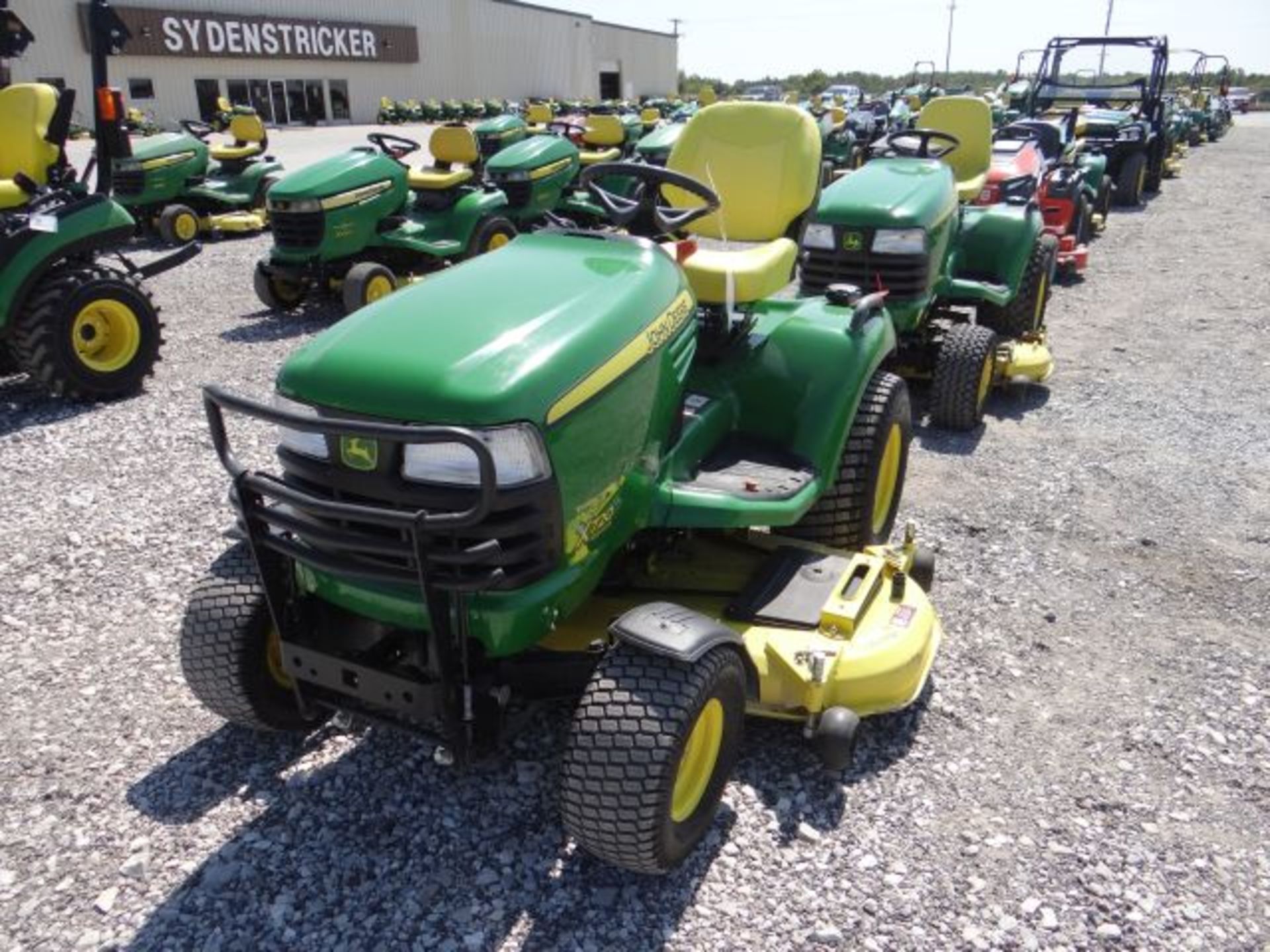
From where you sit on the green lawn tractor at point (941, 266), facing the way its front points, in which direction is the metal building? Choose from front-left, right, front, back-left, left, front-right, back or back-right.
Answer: right

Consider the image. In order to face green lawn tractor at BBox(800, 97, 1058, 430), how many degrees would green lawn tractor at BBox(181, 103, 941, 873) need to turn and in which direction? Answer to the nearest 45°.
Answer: approximately 180°

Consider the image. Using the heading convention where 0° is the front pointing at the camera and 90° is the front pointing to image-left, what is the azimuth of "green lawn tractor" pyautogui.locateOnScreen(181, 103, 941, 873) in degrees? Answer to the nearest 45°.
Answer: approximately 45°

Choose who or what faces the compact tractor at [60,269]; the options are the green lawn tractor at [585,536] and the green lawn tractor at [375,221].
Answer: the green lawn tractor at [375,221]

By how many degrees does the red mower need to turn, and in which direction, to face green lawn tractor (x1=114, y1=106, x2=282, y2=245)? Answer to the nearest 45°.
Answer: approximately 45° to its right

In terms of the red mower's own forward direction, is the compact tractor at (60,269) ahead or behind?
ahead

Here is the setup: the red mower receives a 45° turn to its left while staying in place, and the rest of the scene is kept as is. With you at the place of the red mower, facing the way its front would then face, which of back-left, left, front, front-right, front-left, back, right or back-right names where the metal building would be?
back-right

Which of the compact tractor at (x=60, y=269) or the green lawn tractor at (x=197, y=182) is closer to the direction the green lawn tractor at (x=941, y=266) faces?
the compact tractor

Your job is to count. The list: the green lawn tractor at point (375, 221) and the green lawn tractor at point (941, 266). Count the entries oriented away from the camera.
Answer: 0

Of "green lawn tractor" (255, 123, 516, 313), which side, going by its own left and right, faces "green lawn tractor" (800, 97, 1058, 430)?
left

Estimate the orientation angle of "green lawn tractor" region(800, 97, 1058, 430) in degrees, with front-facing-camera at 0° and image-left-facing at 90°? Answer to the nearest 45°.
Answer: approximately 45°

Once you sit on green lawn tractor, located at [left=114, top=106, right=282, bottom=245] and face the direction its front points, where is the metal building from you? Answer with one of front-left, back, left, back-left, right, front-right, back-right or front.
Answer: back-right

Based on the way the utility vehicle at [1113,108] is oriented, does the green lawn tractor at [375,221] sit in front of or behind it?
in front

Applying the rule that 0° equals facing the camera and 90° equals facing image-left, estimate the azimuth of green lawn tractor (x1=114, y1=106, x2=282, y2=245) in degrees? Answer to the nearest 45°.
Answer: approximately 45°
